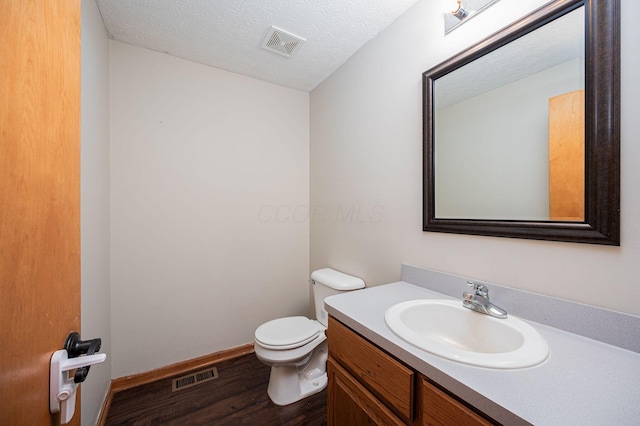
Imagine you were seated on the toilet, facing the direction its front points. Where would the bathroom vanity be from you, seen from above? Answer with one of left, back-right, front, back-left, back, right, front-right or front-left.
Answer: left

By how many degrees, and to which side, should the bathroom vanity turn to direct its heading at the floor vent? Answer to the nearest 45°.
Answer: approximately 45° to its right

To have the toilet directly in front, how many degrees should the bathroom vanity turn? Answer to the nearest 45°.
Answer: approximately 45° to its right

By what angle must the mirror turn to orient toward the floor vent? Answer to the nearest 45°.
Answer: approximately 45° to its right

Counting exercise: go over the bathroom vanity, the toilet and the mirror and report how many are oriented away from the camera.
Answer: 0

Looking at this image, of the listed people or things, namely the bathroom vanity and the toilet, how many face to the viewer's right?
0

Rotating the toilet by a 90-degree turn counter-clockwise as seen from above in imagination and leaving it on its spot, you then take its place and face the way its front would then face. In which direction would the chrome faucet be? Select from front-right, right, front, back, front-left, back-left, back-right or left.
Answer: front

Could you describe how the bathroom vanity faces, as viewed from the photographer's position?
facing the viewer and to the left of the viewer
